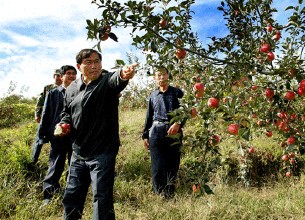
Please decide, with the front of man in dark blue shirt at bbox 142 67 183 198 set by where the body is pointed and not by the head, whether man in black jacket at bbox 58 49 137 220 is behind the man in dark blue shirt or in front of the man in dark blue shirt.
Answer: in front

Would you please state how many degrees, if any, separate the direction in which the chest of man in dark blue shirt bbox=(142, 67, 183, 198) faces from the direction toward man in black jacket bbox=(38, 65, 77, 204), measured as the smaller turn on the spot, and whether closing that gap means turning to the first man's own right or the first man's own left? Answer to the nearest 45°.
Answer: approximately 90° to the first man's own right

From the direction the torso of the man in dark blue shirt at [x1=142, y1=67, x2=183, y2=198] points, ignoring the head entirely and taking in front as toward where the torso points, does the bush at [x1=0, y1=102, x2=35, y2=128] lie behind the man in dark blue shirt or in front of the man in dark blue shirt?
behind

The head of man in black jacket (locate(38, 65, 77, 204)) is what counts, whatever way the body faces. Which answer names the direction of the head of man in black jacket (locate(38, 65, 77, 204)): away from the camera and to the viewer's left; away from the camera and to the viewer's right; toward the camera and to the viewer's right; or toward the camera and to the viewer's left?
toward the camera and to the viewer's right

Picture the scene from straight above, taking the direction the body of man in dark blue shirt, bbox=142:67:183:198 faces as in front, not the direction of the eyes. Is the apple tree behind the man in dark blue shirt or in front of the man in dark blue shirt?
in front

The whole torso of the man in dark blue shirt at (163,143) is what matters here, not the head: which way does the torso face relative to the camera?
toward the camera
